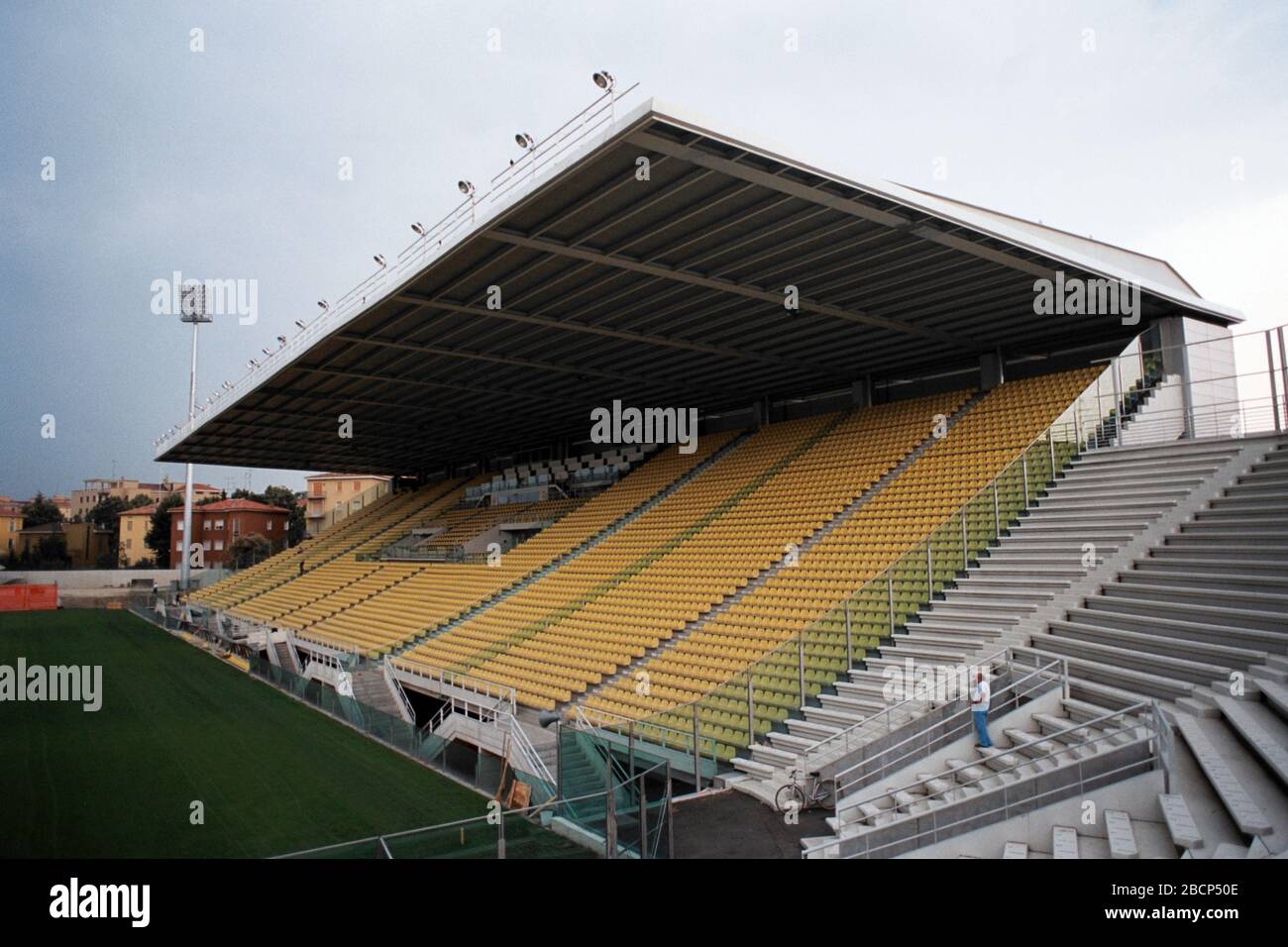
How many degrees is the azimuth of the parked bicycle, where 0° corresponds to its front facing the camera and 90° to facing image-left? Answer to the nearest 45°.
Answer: approximately 90°

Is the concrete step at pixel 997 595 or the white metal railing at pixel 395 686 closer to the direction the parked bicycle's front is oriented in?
the white metal railing

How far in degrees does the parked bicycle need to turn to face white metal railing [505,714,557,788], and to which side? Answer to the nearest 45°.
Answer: approximately 45° to its right

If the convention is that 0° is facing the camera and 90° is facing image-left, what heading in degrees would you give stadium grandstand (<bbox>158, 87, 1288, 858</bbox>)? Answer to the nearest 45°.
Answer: approximately 45°
